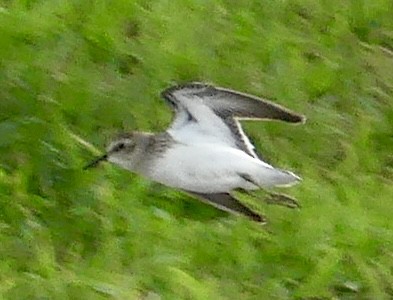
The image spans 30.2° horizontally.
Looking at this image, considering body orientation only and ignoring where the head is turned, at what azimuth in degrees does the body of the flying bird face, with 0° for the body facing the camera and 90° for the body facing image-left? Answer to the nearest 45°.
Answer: approximately 90°
